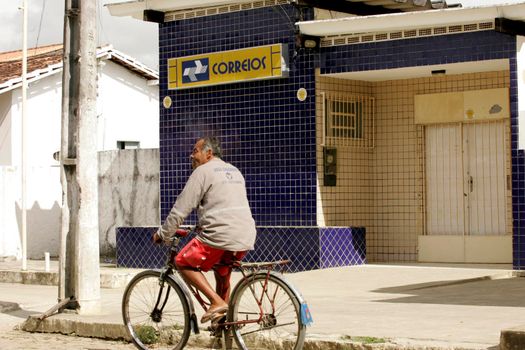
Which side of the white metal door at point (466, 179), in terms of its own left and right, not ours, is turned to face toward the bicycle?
front

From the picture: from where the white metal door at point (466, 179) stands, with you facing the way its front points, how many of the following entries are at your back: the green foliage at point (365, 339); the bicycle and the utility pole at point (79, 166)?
0

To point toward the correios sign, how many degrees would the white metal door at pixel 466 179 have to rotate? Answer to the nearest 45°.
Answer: approximately 90° to its right

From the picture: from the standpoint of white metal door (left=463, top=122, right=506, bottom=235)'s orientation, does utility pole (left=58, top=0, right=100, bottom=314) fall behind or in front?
in front

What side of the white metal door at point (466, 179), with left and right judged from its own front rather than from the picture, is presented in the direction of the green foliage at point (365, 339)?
front

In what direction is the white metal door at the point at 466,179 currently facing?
toward the camera

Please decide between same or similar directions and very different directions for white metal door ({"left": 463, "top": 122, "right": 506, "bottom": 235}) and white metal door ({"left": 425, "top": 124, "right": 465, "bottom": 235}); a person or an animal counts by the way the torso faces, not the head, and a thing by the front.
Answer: same or similar directions

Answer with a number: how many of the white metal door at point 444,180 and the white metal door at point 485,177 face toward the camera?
2

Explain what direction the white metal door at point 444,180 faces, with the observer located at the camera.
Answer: facing the viewer

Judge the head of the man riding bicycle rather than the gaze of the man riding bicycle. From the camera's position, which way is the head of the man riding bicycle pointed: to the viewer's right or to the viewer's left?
to the viewer's left

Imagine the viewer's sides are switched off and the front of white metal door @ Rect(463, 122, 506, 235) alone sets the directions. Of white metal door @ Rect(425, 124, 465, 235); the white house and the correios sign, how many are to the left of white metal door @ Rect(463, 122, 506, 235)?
0

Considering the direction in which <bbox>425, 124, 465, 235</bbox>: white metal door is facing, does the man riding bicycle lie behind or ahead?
ahead

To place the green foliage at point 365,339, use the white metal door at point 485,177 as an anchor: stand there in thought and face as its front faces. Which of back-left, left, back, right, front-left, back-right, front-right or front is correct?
front

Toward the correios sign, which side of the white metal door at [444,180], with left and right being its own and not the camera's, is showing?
right

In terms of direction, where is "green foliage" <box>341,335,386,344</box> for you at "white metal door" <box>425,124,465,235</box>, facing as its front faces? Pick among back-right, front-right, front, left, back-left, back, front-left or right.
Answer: front
